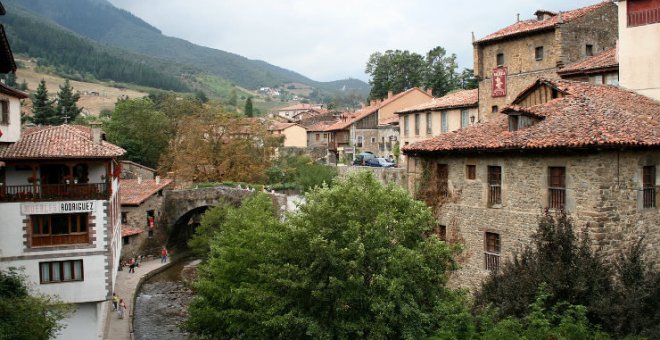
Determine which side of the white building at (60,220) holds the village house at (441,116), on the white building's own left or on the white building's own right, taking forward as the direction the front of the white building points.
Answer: on the white building's own left

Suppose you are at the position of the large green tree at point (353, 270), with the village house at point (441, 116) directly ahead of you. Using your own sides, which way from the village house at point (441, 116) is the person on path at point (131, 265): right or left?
left

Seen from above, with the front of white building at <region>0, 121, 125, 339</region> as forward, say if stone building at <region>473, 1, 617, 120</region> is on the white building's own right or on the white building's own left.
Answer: on the white building's own left

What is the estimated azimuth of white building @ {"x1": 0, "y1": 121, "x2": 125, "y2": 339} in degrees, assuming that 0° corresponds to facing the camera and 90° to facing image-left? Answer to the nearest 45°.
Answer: approximately 0°

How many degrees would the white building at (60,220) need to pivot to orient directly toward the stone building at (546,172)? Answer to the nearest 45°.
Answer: approximately 45° to its left

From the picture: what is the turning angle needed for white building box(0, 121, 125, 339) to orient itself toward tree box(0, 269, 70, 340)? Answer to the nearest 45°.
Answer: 0° — it already faces it
